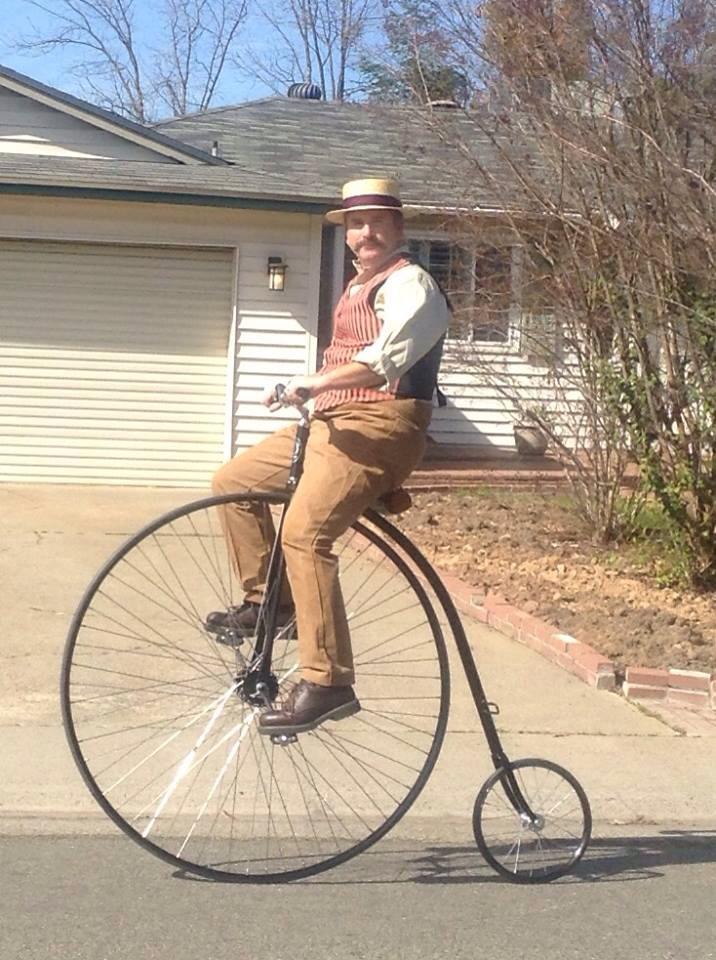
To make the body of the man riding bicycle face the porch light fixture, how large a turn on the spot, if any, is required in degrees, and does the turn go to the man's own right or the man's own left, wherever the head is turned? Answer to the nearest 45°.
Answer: approximately 90° to the man's own right

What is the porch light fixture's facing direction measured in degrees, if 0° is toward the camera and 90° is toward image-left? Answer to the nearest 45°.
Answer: approximately 0°

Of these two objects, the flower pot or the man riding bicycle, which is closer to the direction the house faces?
the man riding bicycle

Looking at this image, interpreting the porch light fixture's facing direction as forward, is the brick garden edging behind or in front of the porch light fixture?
in front

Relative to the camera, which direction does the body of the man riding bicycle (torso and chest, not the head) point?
to the viewer's left

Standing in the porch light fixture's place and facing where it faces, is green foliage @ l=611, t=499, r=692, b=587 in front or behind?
in front

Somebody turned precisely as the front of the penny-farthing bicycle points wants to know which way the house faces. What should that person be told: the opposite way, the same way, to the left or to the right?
to the left

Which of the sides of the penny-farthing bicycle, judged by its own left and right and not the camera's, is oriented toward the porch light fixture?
right

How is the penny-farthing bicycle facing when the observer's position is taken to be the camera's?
facing to the left of the viewer

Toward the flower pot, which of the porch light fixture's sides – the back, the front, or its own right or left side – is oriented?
left
